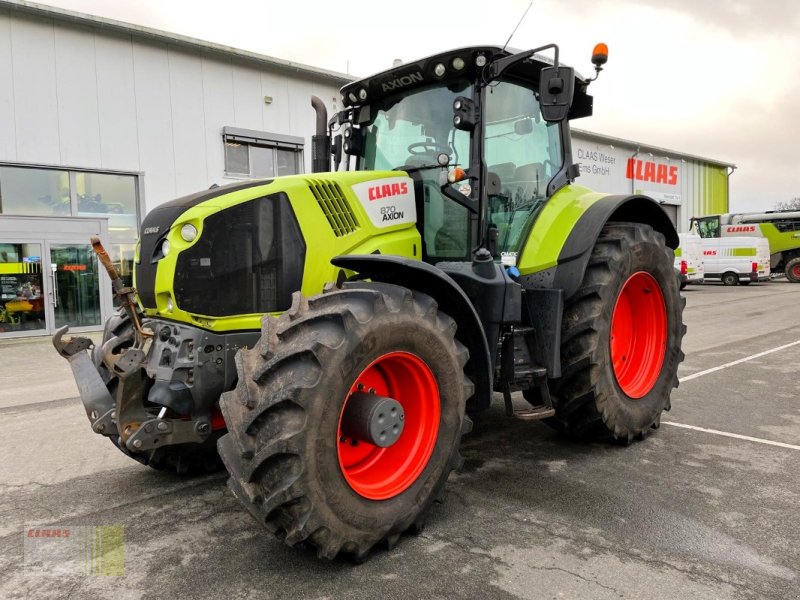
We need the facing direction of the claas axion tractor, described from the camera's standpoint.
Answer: facing the viewer and to the left of the viewer

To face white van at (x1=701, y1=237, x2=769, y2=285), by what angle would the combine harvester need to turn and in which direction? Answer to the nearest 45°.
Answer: approximately 90° to its left

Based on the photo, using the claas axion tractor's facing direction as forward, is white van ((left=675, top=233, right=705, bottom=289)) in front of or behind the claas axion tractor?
behind

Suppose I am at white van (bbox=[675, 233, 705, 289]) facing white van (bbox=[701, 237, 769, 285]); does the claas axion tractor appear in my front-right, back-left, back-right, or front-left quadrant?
back-right

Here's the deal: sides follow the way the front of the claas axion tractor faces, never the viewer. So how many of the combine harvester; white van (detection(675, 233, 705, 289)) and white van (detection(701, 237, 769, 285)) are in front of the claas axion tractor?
0

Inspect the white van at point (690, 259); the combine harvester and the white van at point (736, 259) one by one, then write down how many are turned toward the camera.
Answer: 0

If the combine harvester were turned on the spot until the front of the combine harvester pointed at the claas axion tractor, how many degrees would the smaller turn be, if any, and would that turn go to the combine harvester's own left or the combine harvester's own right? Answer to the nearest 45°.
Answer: approximately 90° to the combine harvester's own left

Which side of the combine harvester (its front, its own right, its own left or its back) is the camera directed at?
left

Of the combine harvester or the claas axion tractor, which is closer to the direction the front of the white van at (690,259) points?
the combine harvester

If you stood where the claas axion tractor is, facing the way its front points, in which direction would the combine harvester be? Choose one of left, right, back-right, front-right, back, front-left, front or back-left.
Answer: back

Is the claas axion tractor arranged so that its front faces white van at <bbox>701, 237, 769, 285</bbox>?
no

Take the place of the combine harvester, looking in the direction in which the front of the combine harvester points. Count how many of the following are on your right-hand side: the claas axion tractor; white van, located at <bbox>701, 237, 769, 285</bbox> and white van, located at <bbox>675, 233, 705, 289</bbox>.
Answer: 0

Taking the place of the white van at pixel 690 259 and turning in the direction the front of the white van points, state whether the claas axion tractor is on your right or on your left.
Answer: on your left
